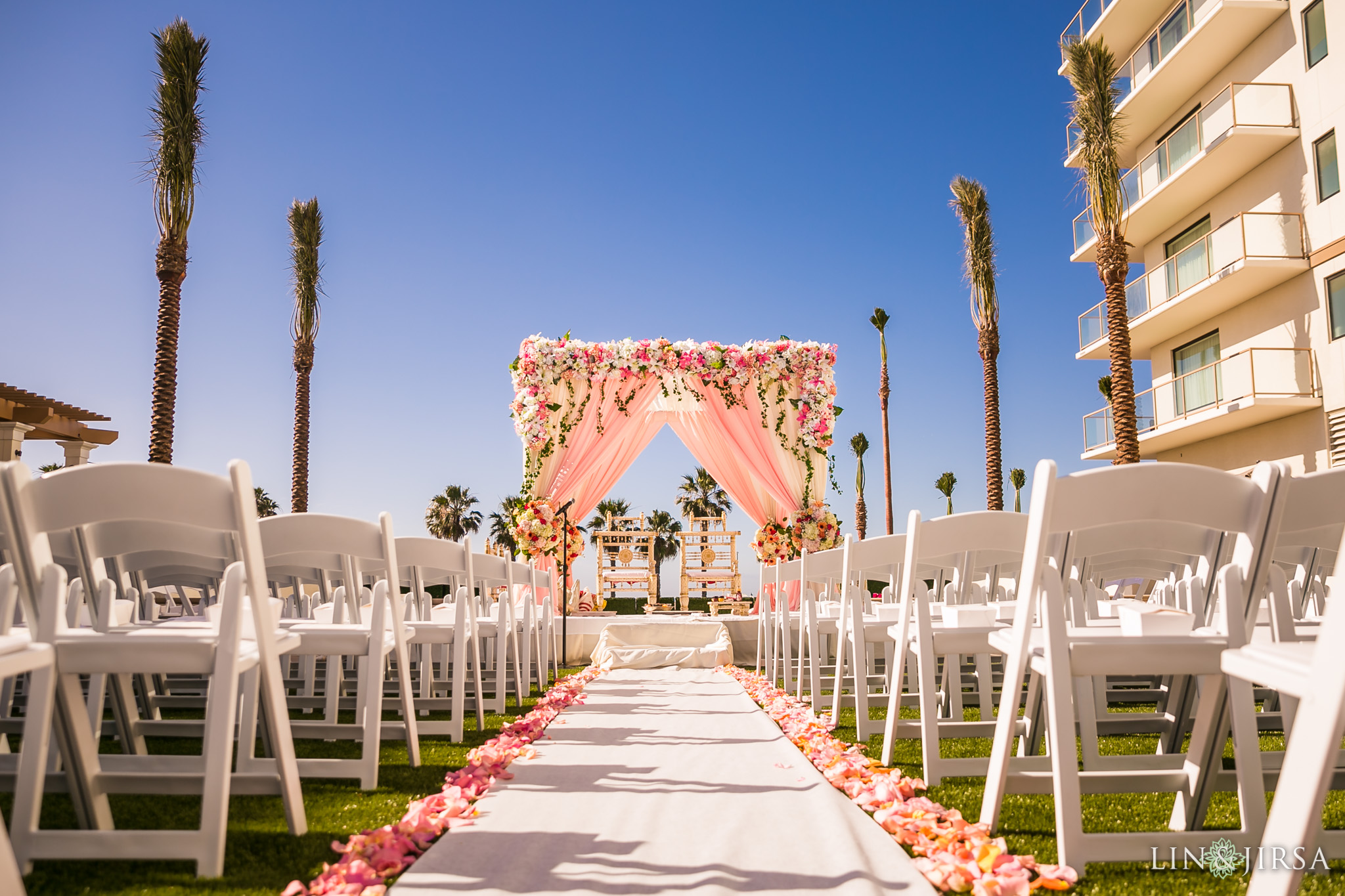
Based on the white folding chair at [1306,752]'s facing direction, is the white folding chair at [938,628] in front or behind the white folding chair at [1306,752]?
in front

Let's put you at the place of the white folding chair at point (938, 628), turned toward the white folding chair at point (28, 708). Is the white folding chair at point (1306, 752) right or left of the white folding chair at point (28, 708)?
left

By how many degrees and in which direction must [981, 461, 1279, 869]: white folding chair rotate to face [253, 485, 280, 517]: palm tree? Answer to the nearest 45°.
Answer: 0° — it already faces it

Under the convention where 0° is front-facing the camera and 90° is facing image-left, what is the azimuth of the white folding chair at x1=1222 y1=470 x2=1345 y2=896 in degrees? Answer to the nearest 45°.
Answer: approximately 135°

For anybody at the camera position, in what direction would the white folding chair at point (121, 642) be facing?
facing away from the viewer and to the right of the viewer

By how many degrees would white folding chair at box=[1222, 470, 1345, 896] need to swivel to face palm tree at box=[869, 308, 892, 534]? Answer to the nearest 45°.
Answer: approximately 45° to its right

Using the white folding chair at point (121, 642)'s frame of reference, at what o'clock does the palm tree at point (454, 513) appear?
The palm tree is roughly at 11 o'clock from the white folding chair.

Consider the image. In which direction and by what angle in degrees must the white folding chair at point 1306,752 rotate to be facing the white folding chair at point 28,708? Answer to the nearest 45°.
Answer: approximately 45° to its left

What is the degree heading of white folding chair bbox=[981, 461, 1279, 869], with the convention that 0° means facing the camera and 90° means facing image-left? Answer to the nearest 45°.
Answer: approximately 135°

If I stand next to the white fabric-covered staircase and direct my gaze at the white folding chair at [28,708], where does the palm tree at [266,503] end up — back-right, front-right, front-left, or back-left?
back-right

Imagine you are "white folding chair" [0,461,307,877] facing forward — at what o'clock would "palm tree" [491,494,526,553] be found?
The palm tree is roughly at 11 o'clock from the white folding chair.

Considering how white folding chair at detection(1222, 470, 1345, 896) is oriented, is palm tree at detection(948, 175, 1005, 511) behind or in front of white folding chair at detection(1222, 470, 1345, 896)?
in front
